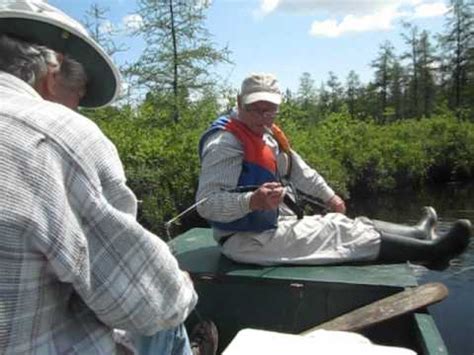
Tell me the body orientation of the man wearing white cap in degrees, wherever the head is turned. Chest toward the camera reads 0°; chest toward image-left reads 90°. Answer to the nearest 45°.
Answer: approximately 315°

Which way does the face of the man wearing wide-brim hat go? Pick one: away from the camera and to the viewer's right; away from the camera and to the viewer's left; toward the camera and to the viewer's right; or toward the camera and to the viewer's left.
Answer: away from the camera and to the viewer's right

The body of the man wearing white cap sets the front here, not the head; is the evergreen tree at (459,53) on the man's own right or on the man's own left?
on the man's own left

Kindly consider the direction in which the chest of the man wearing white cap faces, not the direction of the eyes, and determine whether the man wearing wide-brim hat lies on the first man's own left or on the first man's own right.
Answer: on the first man's own right

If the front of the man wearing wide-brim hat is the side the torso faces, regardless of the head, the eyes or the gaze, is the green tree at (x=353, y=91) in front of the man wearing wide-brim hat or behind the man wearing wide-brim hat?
in front

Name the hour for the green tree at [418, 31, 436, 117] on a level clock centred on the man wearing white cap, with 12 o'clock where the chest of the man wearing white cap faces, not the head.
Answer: The green tree is roughly at 8 o'clock from the man wearing white cap.

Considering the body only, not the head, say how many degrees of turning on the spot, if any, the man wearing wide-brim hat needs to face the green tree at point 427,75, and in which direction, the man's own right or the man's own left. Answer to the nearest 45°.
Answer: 0° — they already face it

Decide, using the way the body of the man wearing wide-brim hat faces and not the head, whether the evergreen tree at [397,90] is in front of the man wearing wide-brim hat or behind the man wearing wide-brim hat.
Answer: in front

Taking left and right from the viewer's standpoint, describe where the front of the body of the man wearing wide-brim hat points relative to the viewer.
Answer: facing away from the viewer and to the right of the viewer

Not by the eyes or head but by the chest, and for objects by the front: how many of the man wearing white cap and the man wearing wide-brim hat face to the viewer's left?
0
